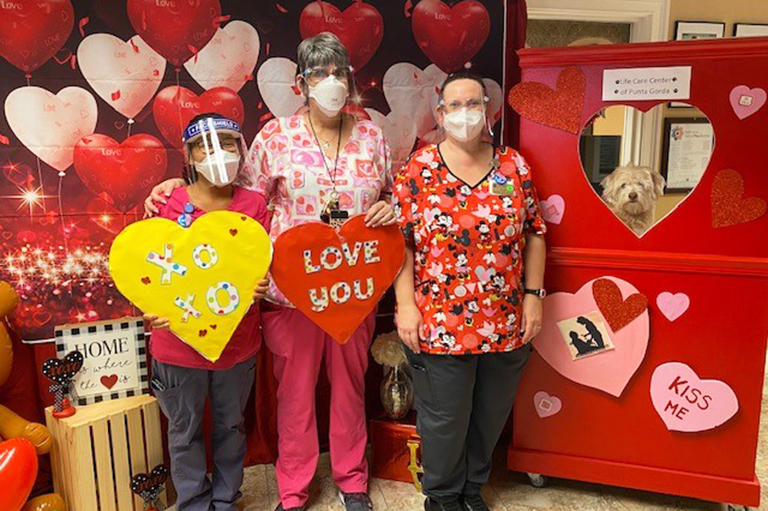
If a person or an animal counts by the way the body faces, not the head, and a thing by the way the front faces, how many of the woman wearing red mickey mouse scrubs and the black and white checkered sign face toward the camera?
2

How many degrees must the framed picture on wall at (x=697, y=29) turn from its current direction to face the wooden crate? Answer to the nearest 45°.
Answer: approximately 45° to its right

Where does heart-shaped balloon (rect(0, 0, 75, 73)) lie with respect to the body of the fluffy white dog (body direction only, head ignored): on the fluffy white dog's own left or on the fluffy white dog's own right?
on the fluffy white dog's own right

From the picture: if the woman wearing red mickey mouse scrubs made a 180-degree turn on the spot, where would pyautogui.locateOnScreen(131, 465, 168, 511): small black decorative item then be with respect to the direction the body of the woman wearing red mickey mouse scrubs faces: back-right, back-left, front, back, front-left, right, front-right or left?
left

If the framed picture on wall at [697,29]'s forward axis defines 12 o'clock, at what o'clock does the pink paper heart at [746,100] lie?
The pink paper heart is roughly at 12 o'clock from the framed picture on wall.

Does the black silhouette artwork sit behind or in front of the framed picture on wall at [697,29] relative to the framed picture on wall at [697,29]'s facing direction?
in front

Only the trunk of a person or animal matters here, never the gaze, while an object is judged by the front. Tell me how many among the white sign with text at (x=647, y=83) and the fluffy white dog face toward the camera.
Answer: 2

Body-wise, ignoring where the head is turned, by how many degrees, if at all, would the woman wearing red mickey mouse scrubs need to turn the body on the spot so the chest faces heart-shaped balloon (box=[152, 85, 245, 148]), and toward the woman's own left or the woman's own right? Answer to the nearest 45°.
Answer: approximately 90° to the woman's own right

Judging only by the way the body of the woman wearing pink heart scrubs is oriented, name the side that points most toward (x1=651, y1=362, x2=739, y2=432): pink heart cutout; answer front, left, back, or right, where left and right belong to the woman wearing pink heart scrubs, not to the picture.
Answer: left

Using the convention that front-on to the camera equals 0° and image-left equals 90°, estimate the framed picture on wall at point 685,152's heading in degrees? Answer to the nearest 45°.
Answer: approximately 0°
